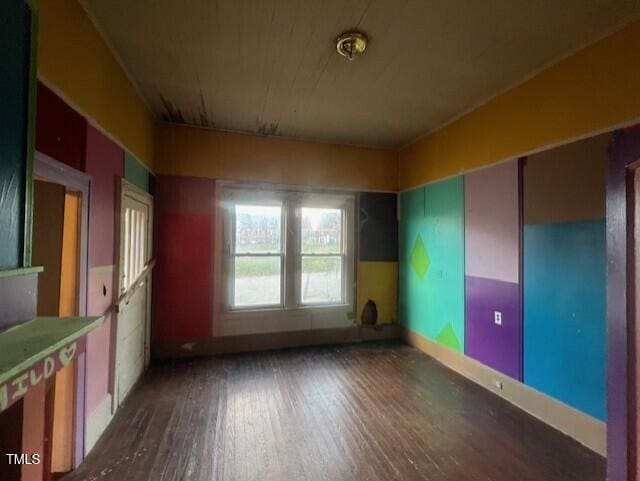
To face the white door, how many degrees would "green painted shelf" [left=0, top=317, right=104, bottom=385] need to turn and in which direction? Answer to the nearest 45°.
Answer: approximately 135° to its left

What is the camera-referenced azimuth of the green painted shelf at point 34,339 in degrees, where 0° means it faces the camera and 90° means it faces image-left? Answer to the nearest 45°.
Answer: approximately 315°

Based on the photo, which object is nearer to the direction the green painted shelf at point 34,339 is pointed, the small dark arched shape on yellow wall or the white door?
the small dark arched shape on yellow wall

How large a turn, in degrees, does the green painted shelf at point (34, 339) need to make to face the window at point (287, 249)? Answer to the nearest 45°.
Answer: approximately 90° to its left

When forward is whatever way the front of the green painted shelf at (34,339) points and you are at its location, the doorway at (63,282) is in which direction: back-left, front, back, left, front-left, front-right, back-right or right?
back-left

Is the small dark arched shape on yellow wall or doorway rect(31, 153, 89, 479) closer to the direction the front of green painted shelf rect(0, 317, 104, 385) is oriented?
the small dark arched shape on yellow wall
